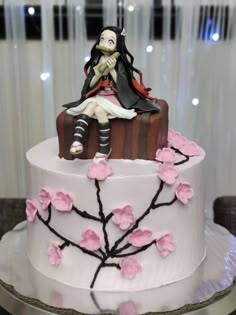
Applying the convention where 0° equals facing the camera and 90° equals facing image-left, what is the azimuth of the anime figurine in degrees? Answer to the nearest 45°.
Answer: approximately 45°
